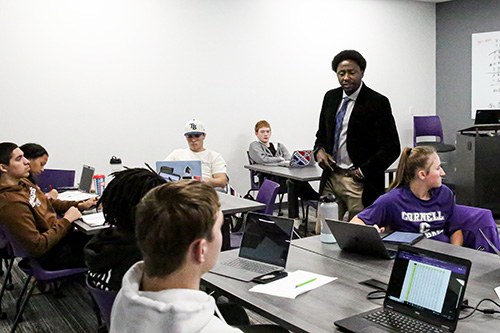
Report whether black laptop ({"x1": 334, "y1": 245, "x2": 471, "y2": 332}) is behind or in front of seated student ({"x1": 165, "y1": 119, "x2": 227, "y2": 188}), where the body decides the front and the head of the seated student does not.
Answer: in front

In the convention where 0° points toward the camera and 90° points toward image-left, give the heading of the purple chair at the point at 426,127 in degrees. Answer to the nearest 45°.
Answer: approximately 315°

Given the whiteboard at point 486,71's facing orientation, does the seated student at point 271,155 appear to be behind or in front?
in front

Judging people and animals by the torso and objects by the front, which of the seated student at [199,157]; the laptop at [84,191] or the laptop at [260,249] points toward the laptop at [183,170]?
the seated student

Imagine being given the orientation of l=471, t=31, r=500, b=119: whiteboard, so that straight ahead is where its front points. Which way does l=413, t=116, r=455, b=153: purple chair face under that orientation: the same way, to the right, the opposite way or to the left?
to the left

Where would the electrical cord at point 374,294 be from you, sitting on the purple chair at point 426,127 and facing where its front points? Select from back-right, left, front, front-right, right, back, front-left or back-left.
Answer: front-right

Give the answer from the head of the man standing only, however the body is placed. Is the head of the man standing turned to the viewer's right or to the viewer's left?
to the viewer's left

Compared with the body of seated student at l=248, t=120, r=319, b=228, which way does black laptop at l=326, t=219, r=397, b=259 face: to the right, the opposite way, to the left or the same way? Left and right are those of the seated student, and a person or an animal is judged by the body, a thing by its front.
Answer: to the left

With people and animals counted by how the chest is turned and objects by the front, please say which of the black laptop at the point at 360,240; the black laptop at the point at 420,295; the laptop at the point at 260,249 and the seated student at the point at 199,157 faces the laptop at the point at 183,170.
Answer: the seated student

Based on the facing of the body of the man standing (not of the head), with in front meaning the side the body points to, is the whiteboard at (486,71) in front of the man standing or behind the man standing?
behind

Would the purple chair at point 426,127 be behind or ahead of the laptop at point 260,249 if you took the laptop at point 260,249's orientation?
behind

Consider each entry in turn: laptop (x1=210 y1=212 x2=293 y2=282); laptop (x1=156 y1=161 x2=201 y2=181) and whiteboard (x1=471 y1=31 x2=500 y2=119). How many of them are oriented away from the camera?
1

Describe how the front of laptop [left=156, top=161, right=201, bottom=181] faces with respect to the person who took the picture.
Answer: facing away from the viewer

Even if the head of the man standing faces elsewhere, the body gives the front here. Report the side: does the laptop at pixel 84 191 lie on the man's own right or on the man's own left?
on the man's own right

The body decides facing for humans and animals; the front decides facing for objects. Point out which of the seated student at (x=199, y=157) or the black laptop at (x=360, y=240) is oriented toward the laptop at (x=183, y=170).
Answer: the seated student

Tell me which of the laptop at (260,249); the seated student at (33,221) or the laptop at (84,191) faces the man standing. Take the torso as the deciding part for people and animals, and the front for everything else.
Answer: the seated student

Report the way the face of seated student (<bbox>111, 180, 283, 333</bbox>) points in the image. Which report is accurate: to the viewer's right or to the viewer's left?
to the viewer's right

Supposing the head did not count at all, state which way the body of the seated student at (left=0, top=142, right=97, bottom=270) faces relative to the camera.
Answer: to the viewer's right
